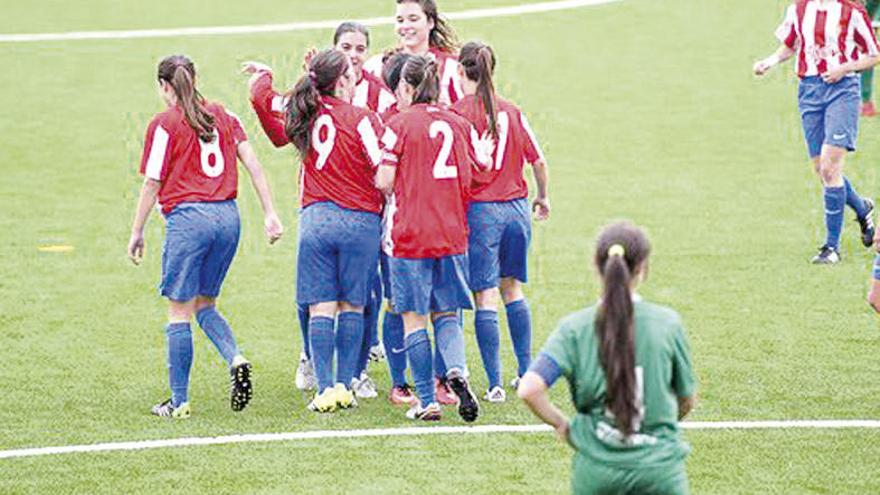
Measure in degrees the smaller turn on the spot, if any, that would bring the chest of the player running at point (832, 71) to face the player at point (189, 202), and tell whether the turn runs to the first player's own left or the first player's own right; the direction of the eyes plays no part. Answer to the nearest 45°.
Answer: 0° — they already face them

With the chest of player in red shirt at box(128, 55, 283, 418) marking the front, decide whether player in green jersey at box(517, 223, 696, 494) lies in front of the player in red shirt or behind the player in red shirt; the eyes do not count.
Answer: behind

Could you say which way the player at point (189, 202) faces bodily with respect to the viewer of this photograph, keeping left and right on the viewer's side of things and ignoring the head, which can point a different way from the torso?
facing away from the viewer and to the left of the viewer

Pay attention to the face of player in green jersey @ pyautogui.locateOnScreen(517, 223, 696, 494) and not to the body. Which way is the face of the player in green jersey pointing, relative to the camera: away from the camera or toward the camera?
away from the camera

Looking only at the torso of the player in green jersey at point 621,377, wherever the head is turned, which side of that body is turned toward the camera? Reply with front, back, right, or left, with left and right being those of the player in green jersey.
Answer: back

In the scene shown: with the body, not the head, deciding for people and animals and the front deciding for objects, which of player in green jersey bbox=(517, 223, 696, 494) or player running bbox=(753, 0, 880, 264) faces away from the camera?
the player in green jersey

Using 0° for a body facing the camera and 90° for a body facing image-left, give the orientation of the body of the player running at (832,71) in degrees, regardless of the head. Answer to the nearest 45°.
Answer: approximately 45°

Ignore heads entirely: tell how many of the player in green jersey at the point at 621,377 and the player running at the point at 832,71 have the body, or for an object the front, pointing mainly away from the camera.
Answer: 1
